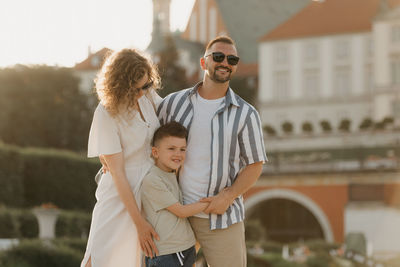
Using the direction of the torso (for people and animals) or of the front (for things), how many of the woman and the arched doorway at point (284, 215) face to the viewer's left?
0

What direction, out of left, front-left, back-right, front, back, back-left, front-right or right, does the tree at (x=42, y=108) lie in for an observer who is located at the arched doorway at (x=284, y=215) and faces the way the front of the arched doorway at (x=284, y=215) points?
right

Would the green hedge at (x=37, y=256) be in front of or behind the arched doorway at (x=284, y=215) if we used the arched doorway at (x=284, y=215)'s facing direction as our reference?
in front

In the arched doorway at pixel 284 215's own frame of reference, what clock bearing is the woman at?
The woman is roughly at 12 o'clock from the arched doorway.

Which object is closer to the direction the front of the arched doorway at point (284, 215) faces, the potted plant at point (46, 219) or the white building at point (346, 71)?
the potted plant

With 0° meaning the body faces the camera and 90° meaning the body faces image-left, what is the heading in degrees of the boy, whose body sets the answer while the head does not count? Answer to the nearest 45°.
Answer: approximately 315°
